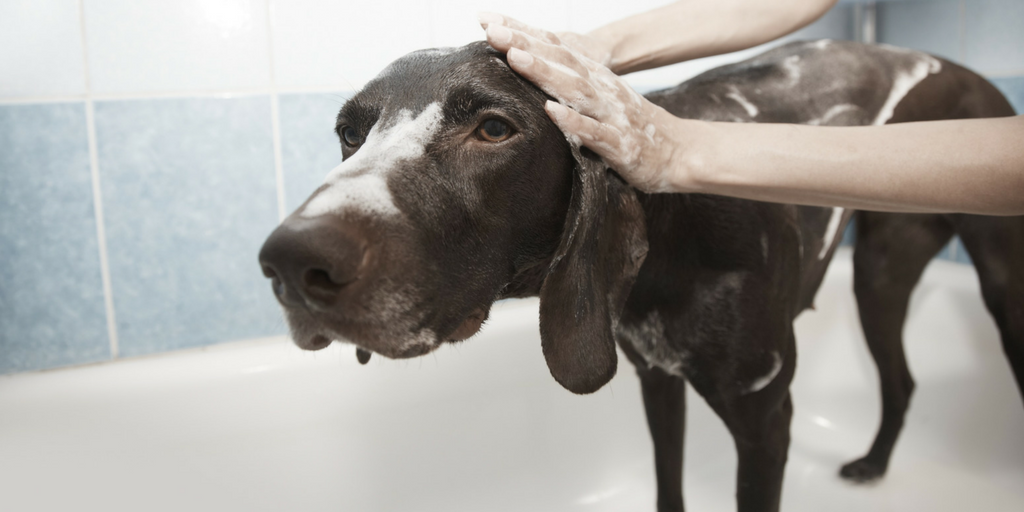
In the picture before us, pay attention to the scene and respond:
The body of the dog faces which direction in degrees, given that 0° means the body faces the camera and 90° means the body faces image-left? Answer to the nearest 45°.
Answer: approximately 45°
